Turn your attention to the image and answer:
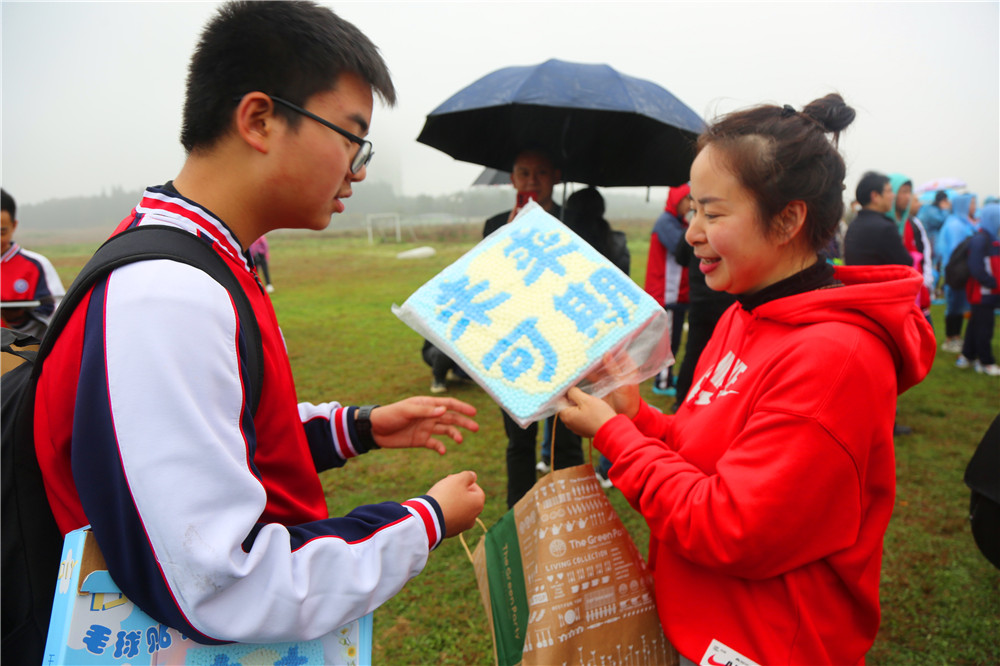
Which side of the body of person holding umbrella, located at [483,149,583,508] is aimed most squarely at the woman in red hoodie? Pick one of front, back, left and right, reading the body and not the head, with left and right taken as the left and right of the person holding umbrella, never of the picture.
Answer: front

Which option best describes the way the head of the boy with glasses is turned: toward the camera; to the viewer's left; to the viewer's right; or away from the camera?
to the viewer's right

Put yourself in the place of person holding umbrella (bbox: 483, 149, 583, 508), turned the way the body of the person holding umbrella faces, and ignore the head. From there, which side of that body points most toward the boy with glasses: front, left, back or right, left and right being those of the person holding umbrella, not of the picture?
front

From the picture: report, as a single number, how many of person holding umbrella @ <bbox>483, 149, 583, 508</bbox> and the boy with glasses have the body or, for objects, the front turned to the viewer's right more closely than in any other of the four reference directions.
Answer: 1

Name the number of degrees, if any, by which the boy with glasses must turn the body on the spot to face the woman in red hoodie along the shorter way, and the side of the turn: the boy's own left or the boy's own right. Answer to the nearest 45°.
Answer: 0° — they already face them

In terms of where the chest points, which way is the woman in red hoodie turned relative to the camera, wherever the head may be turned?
to the viewer's left

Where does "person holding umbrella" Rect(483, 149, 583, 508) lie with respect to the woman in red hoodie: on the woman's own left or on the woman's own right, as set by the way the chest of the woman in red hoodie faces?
on the woman's own right

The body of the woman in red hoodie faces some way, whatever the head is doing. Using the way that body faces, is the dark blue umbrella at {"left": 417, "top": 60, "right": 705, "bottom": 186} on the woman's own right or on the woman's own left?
on the woman's own right

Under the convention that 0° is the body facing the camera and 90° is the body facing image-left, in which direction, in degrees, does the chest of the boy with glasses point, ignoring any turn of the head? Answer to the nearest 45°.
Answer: approximately 270°

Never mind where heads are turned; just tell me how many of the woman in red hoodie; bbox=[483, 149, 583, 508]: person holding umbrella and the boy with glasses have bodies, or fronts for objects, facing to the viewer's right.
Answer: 1

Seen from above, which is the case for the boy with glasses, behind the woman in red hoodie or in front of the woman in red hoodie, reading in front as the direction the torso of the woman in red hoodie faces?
in front

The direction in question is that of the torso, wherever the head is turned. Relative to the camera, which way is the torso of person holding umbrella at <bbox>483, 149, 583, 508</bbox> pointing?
toward the camera
